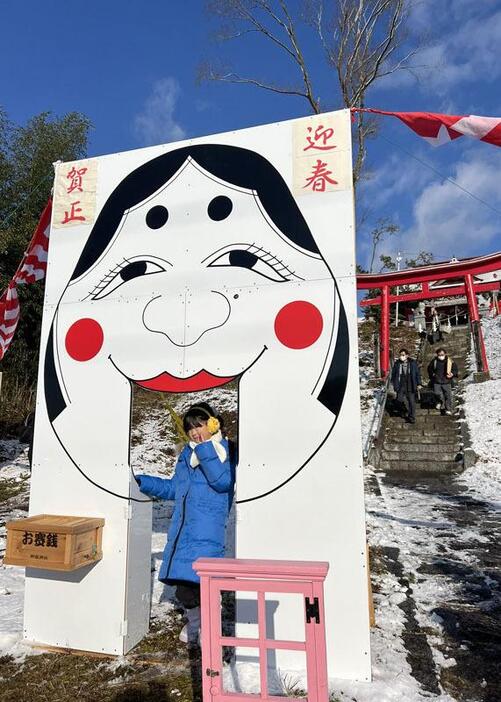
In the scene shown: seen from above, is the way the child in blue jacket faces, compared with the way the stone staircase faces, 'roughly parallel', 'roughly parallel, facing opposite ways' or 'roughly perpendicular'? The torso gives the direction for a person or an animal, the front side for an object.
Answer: roughly parallel

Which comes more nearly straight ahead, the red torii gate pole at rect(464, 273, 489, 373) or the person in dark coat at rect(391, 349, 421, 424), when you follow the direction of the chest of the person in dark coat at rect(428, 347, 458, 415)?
the person in dark coat

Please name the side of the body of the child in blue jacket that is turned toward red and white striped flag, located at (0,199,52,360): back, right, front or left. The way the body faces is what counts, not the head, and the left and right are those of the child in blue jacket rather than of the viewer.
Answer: right

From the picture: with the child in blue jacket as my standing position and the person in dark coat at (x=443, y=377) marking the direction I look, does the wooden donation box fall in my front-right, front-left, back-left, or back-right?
back-left

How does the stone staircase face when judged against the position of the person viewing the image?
facing the viewer

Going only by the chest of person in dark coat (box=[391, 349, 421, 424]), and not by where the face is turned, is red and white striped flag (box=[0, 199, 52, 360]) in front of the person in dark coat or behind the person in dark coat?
in front

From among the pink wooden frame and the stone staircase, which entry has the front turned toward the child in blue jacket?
the stone staircase

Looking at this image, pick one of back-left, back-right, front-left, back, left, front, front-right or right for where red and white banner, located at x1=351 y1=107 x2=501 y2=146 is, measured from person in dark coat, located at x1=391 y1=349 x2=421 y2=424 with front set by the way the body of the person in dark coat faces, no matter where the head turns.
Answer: front

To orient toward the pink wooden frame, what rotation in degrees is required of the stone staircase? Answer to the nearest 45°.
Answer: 0° — it already faces it

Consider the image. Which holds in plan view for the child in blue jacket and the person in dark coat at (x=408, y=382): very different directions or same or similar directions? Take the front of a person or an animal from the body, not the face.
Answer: same or similar directions

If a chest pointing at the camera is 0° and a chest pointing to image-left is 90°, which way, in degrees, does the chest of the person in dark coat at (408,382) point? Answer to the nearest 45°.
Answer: approximately 0°

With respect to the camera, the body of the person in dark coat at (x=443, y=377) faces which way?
toward the camera

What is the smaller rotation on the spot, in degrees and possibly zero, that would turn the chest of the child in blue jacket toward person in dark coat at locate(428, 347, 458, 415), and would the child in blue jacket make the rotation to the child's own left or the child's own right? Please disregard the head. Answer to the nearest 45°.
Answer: approximately 180°

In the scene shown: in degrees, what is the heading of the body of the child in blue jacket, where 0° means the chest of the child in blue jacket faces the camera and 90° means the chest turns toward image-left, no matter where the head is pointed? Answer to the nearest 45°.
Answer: approximately 45°

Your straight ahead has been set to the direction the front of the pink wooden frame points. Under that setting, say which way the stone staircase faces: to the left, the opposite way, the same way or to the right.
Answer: the same way
